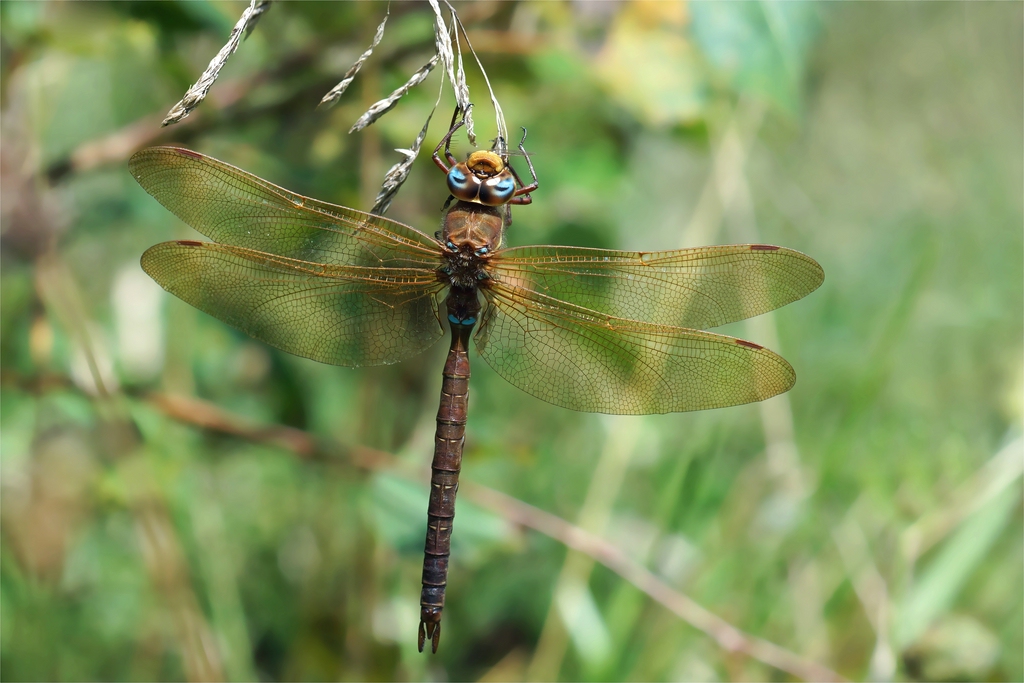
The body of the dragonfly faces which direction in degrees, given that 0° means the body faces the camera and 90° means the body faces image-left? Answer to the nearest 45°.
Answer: approximately 180°
